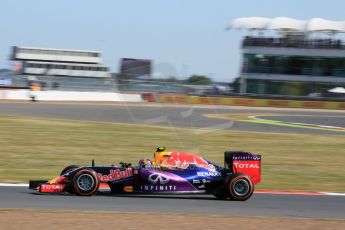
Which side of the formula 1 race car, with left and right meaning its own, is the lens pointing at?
left
